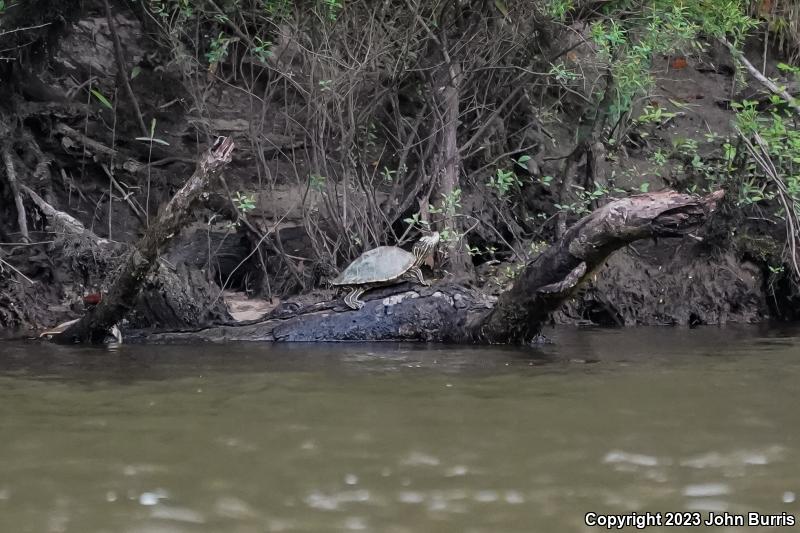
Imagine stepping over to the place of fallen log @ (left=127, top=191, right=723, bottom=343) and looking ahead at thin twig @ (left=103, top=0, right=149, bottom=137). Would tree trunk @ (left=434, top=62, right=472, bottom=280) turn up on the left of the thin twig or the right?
right

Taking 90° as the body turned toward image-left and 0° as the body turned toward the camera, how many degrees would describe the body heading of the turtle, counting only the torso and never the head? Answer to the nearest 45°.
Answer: approximately 270°

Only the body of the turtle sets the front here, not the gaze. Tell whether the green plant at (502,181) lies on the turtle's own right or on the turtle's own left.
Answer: on the turtle's own left

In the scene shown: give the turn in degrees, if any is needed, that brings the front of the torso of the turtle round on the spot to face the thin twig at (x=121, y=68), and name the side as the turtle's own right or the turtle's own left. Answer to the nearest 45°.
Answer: approximately 135° to the turtle's own left

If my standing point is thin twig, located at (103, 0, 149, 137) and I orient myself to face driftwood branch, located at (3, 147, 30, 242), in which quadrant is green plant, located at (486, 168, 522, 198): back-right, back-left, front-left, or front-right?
back-left

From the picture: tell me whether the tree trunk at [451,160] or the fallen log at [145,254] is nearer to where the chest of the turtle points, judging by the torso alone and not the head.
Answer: the tree trunk

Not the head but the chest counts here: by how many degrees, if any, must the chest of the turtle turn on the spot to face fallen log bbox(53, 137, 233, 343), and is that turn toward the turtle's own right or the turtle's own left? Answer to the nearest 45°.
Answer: approximately 135° to the turtle's own right
